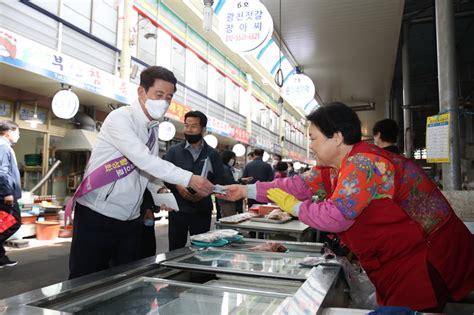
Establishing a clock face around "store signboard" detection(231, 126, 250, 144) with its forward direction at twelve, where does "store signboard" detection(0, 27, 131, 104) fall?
"store signboard" detection(0, 27, 131, 104) is roughly at 2 o'clock from "store signboard" detection(231, 126, 250, 144).

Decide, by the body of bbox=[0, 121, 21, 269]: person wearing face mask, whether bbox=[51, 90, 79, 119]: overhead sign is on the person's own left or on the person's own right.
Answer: on the person's own left

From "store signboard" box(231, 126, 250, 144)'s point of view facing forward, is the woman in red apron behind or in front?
in front

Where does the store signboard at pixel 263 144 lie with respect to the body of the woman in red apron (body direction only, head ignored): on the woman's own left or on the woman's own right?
on the woman's own right

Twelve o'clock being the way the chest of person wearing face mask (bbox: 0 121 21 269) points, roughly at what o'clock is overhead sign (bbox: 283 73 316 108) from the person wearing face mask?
The overhead sign is roughly at 12 o'clock from the person wearing face mask.

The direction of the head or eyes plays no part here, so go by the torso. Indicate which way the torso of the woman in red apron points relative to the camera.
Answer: to the viewer's left

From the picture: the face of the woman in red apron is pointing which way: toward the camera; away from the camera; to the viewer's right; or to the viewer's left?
to the viewer's left

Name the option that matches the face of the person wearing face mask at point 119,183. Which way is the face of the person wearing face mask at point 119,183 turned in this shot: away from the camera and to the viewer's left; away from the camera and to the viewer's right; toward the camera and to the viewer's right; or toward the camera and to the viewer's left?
toward the camera and to the viewer's right

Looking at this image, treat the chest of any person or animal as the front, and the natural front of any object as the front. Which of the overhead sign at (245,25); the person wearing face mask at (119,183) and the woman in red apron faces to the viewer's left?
the woman in red apron

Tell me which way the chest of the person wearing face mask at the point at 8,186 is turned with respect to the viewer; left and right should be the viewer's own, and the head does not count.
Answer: facing to the right of the viewer

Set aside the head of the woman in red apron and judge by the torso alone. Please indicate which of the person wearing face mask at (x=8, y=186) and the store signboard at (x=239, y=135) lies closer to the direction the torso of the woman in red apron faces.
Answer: the person wearing face mask
